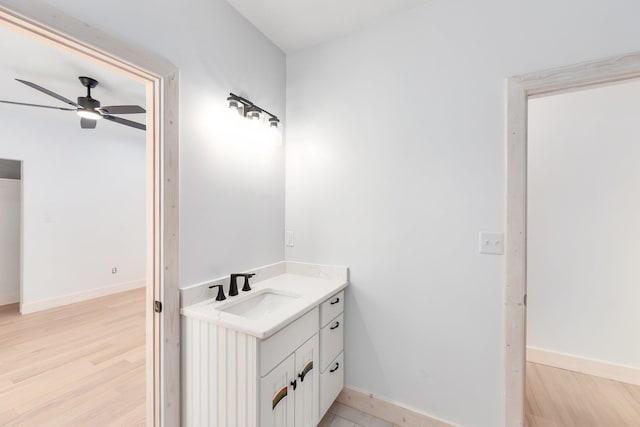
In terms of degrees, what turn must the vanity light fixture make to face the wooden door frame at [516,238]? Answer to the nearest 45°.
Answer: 0° — it already faces it

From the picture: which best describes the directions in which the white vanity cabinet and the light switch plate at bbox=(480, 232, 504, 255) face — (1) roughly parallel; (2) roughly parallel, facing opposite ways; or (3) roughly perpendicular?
roughly perpendicular

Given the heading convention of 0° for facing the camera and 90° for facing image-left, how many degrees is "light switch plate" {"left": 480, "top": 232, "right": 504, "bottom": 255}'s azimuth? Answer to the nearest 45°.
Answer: approximately 0°

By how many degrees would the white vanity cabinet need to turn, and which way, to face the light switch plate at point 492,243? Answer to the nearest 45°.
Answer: approximately 45° to its left

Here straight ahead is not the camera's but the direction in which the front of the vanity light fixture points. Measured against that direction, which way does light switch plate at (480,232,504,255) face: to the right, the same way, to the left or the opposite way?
to the right

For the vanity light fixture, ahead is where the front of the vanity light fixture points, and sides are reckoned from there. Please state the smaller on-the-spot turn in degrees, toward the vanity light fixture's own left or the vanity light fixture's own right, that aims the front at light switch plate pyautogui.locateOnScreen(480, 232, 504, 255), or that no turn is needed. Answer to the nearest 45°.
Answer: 0° — it already faces it
